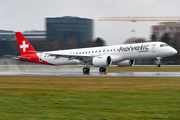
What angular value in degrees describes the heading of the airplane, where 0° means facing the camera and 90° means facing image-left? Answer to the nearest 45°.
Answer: approximately 315°
